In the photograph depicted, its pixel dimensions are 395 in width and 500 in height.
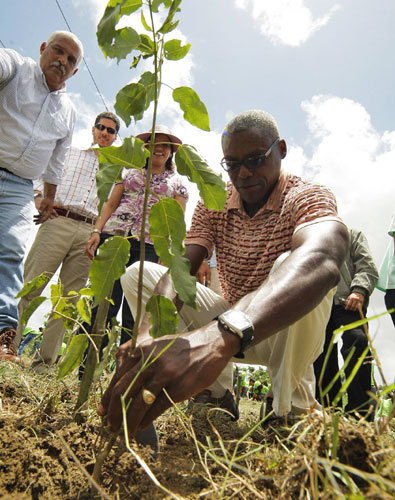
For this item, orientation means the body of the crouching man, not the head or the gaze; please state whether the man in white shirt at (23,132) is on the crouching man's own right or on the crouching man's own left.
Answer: on the crouching man's own right

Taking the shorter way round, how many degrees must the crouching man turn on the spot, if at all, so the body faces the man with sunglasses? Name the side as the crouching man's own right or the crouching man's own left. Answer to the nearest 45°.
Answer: approximately 90° to the crouching man's own right
